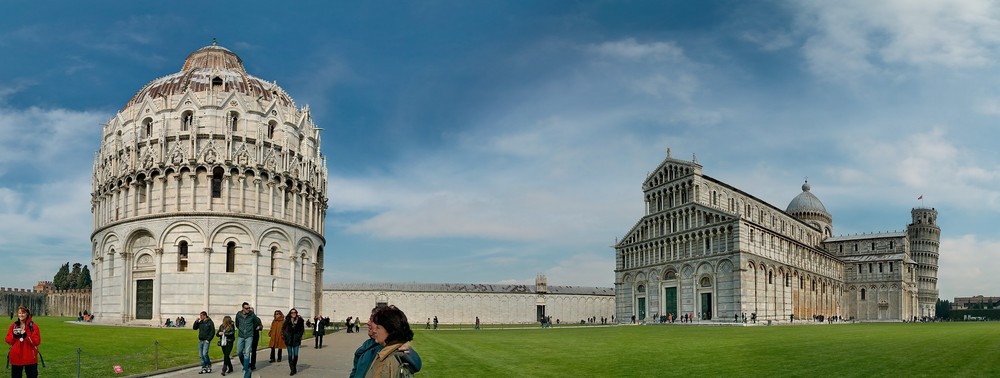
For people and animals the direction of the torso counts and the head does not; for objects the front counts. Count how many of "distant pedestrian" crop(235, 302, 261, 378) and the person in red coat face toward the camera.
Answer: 2

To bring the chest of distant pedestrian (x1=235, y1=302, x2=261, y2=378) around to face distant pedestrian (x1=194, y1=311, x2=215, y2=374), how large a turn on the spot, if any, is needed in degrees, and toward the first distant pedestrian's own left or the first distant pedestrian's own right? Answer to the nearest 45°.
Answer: approximately 135° to the first distant pedestrian's own right

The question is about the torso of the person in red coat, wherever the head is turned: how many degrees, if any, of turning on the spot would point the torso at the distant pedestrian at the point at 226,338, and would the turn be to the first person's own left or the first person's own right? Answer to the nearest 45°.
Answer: approximately 135° to the first person's own left

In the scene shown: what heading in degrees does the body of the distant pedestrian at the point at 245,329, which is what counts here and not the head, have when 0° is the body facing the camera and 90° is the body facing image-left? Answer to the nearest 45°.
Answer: approximately 0°

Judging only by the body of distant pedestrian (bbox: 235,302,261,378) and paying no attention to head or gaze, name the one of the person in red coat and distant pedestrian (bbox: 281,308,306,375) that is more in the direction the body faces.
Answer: the person in red coat
